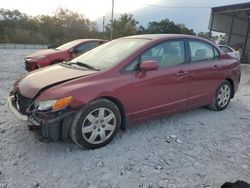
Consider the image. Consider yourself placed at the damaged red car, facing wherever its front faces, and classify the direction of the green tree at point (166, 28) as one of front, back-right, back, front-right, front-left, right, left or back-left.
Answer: back-right

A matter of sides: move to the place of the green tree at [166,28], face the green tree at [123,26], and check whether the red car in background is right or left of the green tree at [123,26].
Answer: left

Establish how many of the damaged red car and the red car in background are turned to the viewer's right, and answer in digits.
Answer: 0

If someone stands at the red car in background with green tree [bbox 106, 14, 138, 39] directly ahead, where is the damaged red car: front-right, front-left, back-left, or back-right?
back-right

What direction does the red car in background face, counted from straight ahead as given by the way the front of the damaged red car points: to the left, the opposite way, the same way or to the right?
the same way

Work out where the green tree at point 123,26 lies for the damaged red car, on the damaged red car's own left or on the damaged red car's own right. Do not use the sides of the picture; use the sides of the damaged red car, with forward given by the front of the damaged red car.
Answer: on the damaged red car's own right

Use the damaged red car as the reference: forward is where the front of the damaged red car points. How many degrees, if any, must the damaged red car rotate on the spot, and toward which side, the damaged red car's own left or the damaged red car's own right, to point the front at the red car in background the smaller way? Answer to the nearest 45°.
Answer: approximately 90° to the damaged red car's own right

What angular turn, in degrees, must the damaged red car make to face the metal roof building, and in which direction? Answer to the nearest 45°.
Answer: approximately 180°

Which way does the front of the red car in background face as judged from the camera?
facing the viewer and to the left of the viewer

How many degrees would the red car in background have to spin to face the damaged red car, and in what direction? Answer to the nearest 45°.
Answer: approximately 45° to its left
